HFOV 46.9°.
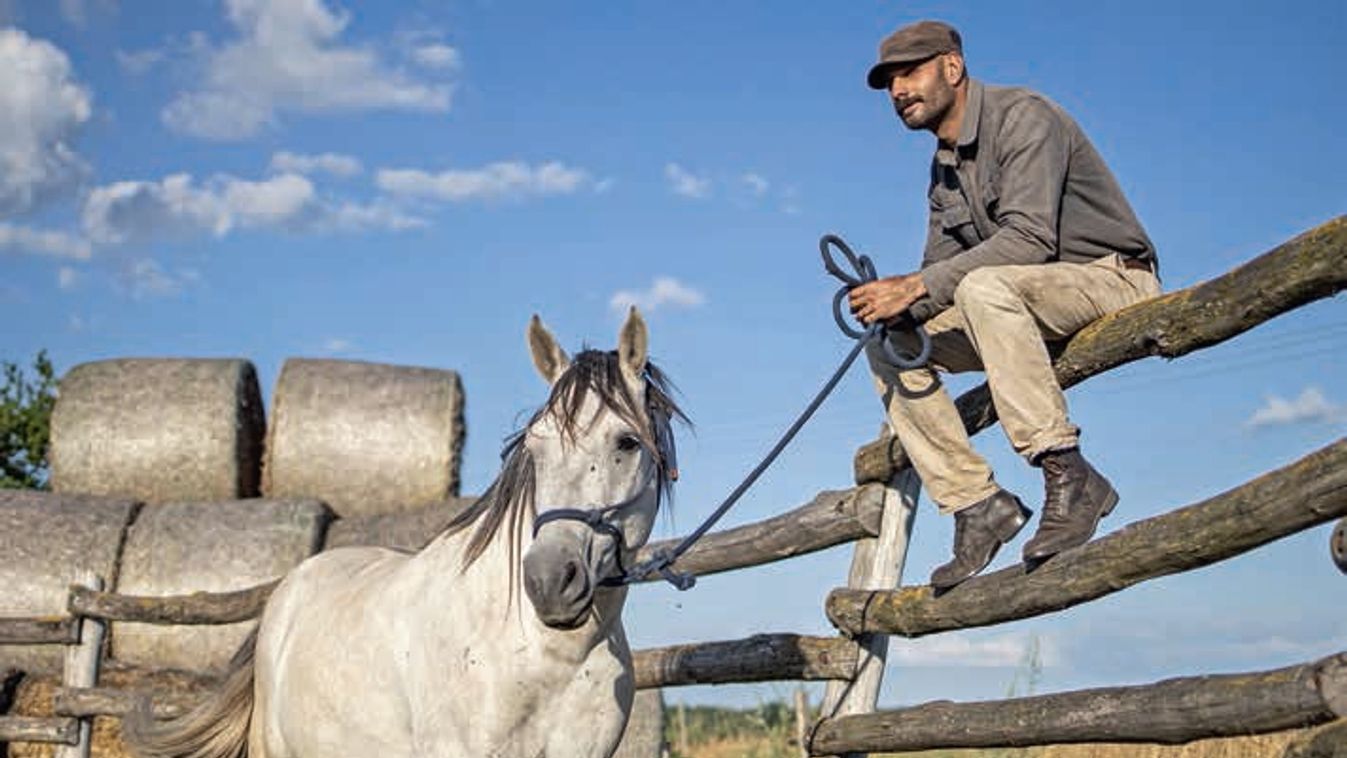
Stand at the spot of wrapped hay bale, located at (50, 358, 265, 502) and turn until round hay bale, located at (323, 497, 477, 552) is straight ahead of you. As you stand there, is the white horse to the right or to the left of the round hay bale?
right

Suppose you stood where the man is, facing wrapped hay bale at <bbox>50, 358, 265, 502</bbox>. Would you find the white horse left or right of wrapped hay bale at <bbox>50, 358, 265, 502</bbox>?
left

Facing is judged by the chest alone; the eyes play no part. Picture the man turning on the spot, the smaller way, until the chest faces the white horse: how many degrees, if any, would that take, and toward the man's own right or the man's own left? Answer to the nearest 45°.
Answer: approximately 45° to the man's own right

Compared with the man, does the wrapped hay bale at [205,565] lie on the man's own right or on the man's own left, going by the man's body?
on the man's own right

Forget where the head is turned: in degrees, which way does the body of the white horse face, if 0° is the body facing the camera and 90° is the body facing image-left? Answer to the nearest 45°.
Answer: approximately 315°

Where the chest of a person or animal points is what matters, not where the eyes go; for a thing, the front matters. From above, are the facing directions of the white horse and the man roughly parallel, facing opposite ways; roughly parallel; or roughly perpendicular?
roughly perpendicular

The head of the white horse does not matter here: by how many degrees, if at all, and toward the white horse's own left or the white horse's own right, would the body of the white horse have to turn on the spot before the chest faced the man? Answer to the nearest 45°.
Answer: approximately 45° to the white horse's own left

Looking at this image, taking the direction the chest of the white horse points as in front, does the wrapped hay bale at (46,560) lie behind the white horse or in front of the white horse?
behind

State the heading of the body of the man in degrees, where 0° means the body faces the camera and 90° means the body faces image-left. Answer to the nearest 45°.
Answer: approximately 45°

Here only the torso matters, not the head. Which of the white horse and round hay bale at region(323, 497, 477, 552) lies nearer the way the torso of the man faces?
the white horse

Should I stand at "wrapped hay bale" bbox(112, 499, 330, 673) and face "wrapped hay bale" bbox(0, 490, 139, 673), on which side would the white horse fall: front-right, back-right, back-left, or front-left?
back-left

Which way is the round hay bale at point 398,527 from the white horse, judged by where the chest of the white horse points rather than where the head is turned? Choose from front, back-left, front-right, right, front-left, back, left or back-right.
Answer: back-left

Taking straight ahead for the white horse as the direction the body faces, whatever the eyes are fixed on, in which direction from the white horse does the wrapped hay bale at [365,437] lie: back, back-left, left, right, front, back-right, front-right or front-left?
back-left

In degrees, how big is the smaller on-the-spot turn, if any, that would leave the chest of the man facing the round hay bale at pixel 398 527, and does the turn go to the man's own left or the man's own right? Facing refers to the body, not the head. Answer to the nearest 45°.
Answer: approximately 90° to the man's own right
